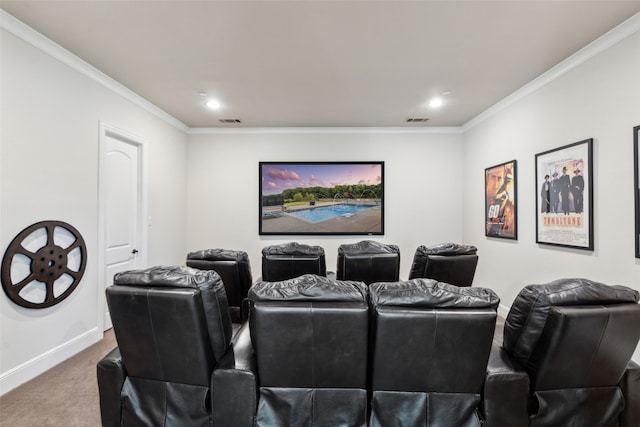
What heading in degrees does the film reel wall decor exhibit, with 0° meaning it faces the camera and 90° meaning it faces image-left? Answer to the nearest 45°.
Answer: approximately 315°

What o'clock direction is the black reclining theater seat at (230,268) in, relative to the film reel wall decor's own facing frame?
The black reclining theater seat is roughly at 12 o'clock from the film reel wall decor.

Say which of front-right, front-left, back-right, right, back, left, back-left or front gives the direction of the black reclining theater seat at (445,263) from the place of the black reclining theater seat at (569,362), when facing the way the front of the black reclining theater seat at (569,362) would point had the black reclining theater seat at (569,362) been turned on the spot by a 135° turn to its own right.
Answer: back-left

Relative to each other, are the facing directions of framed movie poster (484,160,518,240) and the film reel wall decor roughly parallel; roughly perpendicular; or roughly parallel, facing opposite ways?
roughly parallel, facing opposite ways

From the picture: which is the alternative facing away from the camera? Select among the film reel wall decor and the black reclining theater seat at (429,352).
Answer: the black reclining theater seat

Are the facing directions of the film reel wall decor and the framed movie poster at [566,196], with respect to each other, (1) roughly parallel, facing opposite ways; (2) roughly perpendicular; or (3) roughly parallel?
roughly parallel, facing opposite ways

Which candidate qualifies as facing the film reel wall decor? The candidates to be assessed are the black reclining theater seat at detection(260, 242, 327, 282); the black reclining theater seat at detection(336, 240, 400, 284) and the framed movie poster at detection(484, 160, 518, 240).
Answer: the framed movie poster

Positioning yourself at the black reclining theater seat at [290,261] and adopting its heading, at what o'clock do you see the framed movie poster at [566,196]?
The framed movie poster is roughly at 3 o'clock from the black reclining theater seat.

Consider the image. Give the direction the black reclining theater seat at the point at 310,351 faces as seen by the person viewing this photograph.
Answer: facing away from the viewer

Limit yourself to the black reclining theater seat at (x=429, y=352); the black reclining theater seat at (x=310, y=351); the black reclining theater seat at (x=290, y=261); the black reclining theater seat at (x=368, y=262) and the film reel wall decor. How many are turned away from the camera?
4

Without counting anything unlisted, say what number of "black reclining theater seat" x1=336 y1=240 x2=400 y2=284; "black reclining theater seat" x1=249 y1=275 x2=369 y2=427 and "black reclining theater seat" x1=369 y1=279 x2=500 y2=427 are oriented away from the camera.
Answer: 3

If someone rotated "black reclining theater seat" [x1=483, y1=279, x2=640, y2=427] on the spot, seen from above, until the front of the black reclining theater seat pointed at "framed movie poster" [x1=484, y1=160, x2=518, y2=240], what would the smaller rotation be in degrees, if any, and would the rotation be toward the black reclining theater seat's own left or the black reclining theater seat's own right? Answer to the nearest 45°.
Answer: approximately 45° to the black reclining theater seat's own right

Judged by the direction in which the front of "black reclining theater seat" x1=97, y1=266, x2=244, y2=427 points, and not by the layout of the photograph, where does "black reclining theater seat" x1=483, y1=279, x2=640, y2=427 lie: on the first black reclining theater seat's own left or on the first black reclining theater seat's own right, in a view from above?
on the first black reclining theater seat's own right

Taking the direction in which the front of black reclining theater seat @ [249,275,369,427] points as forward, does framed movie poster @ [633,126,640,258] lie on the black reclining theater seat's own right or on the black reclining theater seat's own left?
on the black reclining theater seat's own right

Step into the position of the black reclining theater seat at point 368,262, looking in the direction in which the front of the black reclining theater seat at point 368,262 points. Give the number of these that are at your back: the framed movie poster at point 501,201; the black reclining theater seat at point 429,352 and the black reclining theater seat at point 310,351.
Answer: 2

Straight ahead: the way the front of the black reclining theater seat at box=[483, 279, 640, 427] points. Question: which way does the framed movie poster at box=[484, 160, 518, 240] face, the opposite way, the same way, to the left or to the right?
to the left

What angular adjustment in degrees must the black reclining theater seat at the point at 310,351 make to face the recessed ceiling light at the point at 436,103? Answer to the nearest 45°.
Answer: approximately 45° to its right

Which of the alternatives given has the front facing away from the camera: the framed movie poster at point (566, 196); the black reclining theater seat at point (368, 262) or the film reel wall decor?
the black reclining theater seat

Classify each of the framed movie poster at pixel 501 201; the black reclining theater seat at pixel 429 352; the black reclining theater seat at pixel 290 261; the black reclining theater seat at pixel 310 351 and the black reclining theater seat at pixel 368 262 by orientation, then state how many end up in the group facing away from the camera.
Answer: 4

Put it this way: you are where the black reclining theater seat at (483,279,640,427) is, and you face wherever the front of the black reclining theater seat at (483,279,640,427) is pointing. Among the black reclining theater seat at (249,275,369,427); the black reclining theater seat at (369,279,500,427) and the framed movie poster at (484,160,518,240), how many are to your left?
2

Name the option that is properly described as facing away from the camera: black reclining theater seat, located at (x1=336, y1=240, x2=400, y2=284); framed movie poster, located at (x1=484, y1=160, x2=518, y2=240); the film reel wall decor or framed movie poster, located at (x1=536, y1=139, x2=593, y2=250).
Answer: the black reclining theater seat

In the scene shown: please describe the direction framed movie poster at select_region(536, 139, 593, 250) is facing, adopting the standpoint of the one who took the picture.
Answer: facing the viewer and to the left of the viewer
